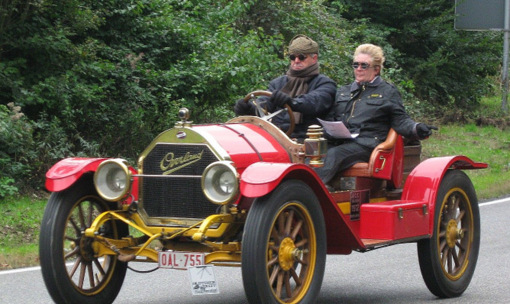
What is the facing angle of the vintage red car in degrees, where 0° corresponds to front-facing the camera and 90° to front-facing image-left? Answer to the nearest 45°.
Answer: approximately 45°

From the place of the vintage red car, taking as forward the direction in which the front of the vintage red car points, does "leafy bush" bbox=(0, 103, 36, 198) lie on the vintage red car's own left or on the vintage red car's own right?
on the vintage red car's own right
